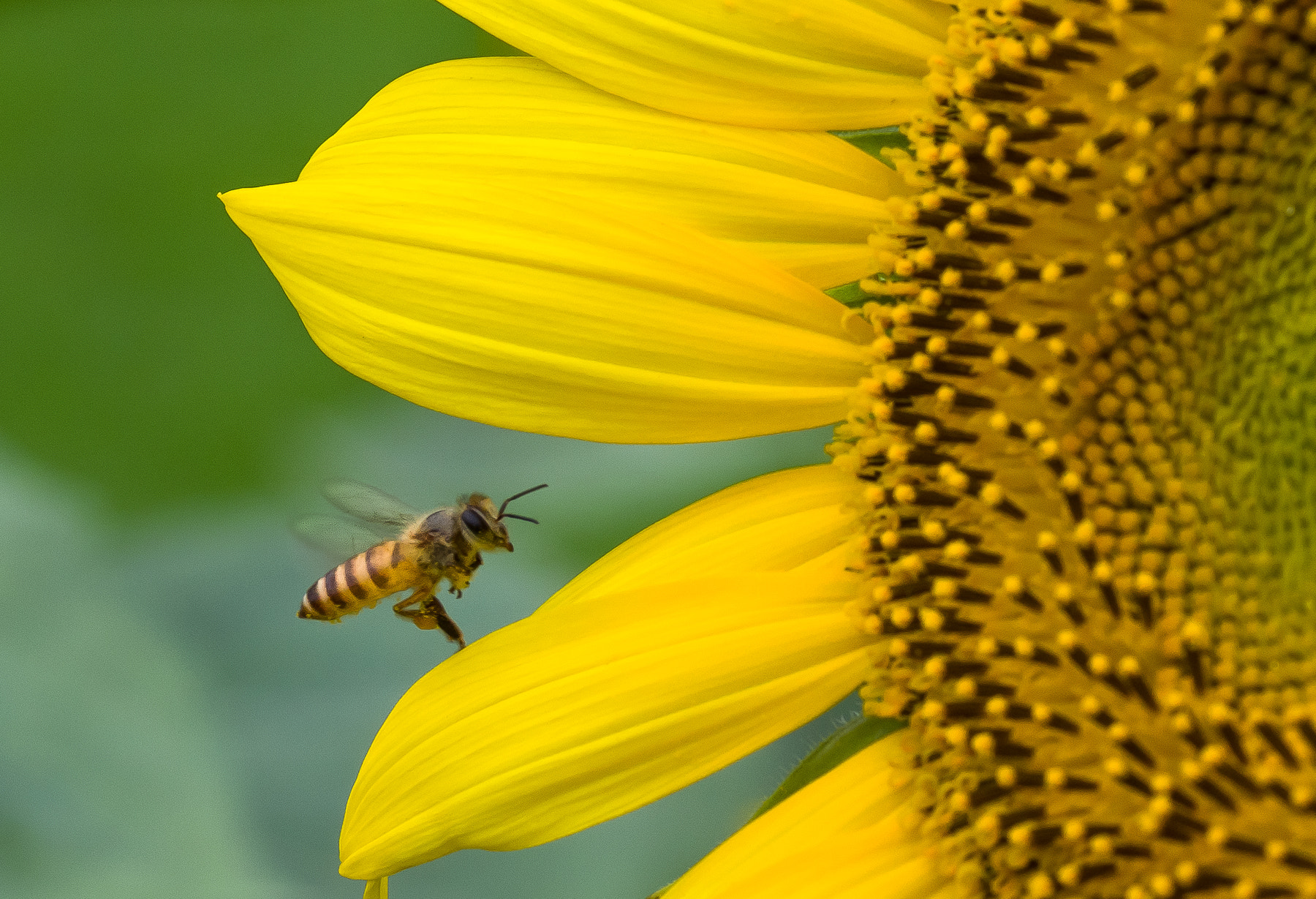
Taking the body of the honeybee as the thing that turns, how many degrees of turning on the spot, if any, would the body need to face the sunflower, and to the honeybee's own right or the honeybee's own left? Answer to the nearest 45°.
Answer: approximately 45° to the honeybee's own right

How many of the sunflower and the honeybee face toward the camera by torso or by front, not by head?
1

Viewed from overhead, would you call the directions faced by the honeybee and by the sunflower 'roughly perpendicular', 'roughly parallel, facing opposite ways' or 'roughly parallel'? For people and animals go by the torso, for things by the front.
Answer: roughly perpendicular

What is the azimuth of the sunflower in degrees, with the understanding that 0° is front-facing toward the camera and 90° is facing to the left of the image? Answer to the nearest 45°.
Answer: approximately 0°

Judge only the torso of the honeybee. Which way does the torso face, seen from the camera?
to the viewer's right

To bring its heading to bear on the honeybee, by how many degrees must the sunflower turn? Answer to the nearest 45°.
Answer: approximately 90° to its right
